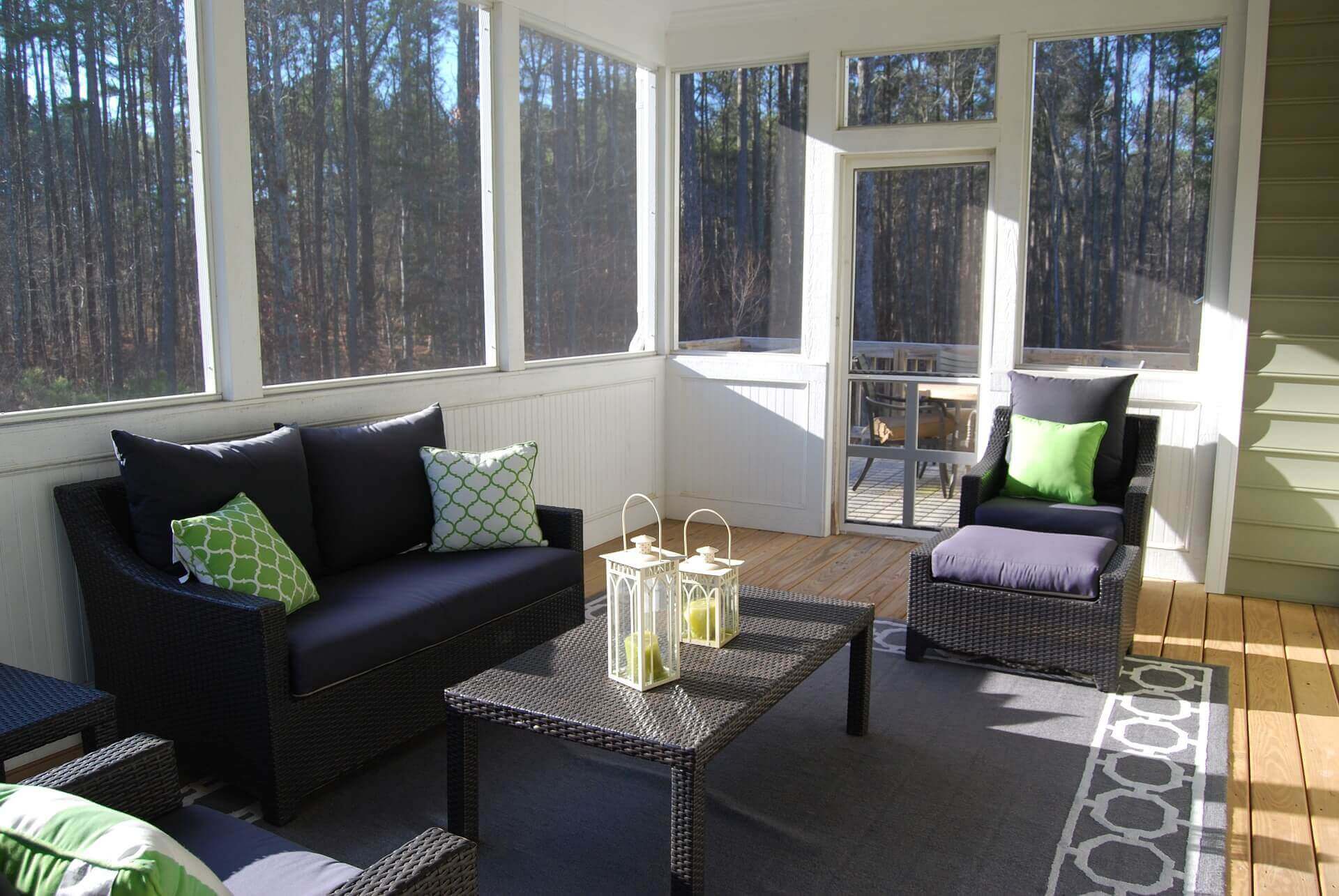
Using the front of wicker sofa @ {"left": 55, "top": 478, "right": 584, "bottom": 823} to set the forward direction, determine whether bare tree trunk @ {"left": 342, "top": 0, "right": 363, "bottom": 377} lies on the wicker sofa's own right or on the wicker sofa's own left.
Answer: on the wicker sofa's own left

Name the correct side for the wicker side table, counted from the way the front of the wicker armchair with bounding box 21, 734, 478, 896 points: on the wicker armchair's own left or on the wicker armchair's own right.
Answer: on the wicker armchair's own left

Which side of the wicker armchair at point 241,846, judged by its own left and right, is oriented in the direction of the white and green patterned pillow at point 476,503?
front

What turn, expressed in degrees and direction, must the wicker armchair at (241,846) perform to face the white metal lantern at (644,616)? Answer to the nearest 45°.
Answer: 0° — it already faces it

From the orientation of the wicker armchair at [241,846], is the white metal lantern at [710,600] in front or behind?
in front

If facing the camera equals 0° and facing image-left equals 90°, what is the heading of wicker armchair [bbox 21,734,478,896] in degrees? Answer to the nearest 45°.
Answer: approximately 225°

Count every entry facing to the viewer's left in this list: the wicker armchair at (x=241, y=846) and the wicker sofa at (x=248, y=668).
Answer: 0

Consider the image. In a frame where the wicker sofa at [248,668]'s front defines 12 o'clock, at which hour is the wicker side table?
The wicker side table is roughly at 3 o'clock from the wicker sofa.

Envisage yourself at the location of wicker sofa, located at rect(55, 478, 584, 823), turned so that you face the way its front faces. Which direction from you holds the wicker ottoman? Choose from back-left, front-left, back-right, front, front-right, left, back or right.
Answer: front-left

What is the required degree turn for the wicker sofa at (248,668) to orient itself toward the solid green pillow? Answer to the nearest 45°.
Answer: approximately 45° to its left

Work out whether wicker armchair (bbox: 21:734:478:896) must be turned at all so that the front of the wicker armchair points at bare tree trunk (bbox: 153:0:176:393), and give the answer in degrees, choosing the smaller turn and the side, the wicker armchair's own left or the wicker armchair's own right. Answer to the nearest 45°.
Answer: approximately 45° to the wicker armchair's own left

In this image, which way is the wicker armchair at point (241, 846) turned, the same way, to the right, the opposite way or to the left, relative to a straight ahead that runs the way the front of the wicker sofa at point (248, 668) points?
to the left

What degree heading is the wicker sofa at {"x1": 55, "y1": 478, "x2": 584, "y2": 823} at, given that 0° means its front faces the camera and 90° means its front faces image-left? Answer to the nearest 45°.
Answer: approximately 315°

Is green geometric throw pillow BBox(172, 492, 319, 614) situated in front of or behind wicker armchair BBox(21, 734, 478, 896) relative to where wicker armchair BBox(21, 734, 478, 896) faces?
in front

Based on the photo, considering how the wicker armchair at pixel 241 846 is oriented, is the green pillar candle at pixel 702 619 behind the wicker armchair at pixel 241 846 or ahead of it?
ahead
